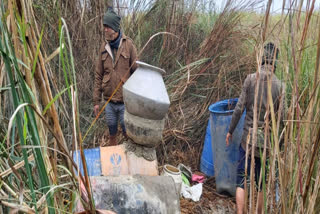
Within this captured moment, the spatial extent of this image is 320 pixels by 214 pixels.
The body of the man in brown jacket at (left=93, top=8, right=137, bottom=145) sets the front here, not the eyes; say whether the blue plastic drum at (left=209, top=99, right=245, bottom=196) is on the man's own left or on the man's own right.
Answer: on the man's own left

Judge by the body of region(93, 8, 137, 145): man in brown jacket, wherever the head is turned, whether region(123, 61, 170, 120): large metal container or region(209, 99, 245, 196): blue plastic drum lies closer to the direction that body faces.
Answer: the large metal container

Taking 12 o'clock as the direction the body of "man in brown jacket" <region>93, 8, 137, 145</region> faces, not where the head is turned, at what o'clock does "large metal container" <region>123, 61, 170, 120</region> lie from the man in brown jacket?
The large metal container is roughly at 10 o'clock from the man in brown jacket.

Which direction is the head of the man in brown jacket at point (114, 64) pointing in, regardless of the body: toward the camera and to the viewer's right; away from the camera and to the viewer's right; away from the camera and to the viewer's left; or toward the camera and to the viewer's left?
toward the camera and to the viewer's left

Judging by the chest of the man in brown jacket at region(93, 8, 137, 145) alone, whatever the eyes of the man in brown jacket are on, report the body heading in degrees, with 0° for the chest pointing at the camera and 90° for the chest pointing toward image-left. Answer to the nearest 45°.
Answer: approximately 45°
